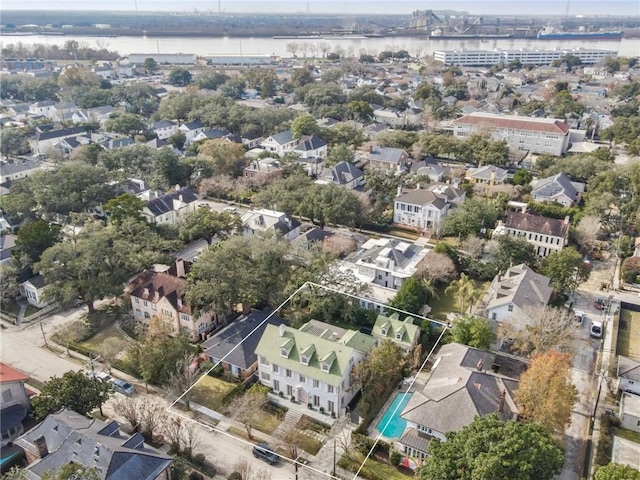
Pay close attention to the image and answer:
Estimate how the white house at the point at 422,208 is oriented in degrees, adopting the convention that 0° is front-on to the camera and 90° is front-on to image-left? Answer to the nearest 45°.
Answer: approximately 45°

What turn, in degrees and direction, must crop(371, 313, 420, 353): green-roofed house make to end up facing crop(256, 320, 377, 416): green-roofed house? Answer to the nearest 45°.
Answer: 0° — it already faces it

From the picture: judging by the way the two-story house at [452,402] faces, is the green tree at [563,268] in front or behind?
behind

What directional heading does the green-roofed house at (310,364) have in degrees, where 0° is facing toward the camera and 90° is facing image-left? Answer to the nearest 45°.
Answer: approximately 45°

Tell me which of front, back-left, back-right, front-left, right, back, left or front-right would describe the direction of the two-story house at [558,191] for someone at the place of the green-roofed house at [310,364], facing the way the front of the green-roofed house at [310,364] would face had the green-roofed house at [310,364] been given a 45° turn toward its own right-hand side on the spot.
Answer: back-right

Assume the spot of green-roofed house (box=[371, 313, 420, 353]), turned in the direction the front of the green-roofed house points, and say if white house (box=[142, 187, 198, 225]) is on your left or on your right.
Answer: on your right

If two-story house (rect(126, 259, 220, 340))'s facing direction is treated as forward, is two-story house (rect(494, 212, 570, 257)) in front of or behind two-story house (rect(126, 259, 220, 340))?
behind

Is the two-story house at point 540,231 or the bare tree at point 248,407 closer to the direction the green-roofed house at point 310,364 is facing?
the bare tree

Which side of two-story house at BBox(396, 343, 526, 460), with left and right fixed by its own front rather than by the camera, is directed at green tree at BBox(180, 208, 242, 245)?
right

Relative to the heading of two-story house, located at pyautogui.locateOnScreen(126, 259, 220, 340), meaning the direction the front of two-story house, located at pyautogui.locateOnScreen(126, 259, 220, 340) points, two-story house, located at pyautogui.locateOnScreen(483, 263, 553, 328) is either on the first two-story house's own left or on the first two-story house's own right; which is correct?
on the first two-story house's own left
